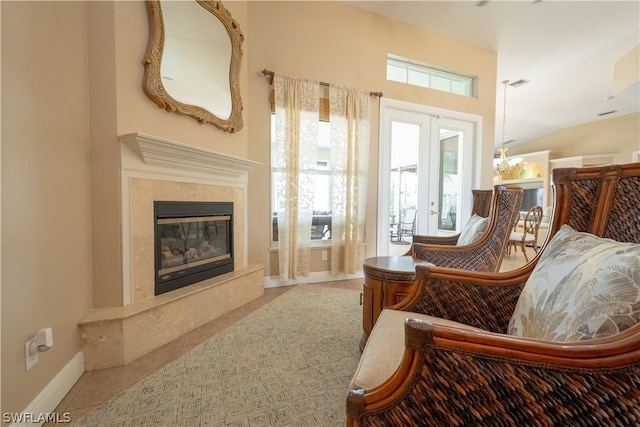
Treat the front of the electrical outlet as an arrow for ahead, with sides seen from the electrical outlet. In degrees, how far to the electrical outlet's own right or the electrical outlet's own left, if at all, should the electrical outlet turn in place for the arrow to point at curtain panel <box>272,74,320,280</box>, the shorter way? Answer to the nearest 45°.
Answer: approximately 45° to the electrical outlet's own left

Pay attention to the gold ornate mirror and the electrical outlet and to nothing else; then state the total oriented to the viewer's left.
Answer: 0

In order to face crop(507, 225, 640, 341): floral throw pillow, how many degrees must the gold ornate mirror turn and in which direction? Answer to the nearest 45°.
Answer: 0° — it already faces it

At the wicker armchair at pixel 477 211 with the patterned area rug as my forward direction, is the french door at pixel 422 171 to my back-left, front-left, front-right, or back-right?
back-right

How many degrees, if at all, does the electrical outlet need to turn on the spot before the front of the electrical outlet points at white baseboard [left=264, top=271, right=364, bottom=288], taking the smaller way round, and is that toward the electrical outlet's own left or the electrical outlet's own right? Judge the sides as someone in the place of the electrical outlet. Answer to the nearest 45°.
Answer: approximately 45° to the electrical outlet's own left

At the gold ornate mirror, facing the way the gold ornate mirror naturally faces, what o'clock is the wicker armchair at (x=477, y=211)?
The wicker armchair is roughly at 11 o'clock from the gold ornate mirror.

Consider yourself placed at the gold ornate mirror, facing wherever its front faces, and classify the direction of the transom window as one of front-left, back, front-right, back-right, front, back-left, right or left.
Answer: front-left

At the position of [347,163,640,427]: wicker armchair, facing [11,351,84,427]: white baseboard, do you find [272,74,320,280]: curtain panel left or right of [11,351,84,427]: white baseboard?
right

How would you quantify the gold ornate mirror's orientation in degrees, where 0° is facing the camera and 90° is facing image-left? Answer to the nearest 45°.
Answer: approximately 315°

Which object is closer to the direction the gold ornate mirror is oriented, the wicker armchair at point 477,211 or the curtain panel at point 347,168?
the wicker armchair

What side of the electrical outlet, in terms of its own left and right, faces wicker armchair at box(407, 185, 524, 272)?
front

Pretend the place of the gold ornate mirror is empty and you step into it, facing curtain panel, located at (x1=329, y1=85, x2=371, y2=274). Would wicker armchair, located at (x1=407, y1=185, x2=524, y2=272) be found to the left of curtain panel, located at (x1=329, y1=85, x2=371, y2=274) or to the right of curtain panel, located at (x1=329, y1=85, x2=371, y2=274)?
right

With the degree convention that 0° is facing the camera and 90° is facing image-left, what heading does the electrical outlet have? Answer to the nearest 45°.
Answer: approximately 315°
